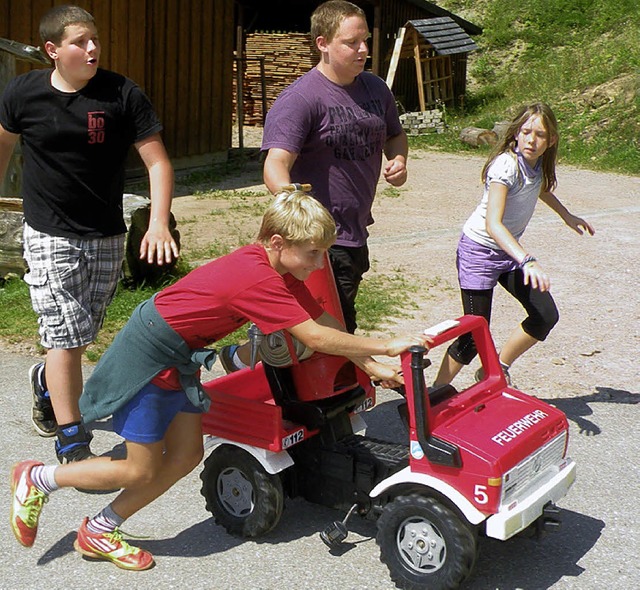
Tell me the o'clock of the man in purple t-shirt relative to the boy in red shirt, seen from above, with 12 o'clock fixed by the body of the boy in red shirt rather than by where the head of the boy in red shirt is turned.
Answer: The man in purple t-shirt is roughly at 10 o'clock from the boy in red shirt.

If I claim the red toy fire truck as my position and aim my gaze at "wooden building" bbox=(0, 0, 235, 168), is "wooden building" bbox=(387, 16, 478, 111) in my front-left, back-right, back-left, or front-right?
front-right

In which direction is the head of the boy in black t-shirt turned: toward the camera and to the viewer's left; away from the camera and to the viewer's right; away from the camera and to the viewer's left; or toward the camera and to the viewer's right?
toward the camera and to the viewer's right

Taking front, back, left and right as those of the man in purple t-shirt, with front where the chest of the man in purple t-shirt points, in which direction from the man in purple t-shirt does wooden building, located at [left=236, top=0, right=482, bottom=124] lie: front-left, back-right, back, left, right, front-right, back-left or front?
back-left

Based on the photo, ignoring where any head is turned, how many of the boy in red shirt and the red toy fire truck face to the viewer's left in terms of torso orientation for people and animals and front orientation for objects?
0

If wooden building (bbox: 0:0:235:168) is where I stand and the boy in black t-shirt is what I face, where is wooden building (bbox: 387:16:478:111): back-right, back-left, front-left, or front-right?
back-left

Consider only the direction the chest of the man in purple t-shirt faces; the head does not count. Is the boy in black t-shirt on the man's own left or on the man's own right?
on the man's own right

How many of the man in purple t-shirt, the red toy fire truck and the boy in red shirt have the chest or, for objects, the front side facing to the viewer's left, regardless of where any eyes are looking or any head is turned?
0

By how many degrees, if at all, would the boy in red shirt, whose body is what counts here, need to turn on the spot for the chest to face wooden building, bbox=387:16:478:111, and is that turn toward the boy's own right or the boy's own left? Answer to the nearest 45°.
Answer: approximately 90° to the boy's own left

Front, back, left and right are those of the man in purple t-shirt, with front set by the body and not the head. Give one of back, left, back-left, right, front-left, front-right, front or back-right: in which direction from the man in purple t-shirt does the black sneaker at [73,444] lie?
right

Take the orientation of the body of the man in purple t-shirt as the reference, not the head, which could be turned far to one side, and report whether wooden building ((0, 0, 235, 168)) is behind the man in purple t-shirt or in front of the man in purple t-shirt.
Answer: behind

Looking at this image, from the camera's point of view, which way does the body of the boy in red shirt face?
to the viewer's right

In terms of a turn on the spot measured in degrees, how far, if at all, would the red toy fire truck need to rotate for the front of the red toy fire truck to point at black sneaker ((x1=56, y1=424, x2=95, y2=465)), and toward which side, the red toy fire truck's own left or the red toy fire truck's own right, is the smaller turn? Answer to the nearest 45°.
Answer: approximately 135° to the red toy fire truck's own right

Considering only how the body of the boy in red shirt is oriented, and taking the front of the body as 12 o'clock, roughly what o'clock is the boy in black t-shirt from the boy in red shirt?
The boy in black t-shirt is roughly at 8 o'clock from the boy in red shirt.

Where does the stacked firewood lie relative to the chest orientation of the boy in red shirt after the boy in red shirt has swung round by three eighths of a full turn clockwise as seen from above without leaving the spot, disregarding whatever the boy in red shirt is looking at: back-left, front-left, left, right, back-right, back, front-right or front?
back-right

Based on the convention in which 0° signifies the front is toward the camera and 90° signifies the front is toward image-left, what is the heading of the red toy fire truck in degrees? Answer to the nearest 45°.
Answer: approximately 315°
